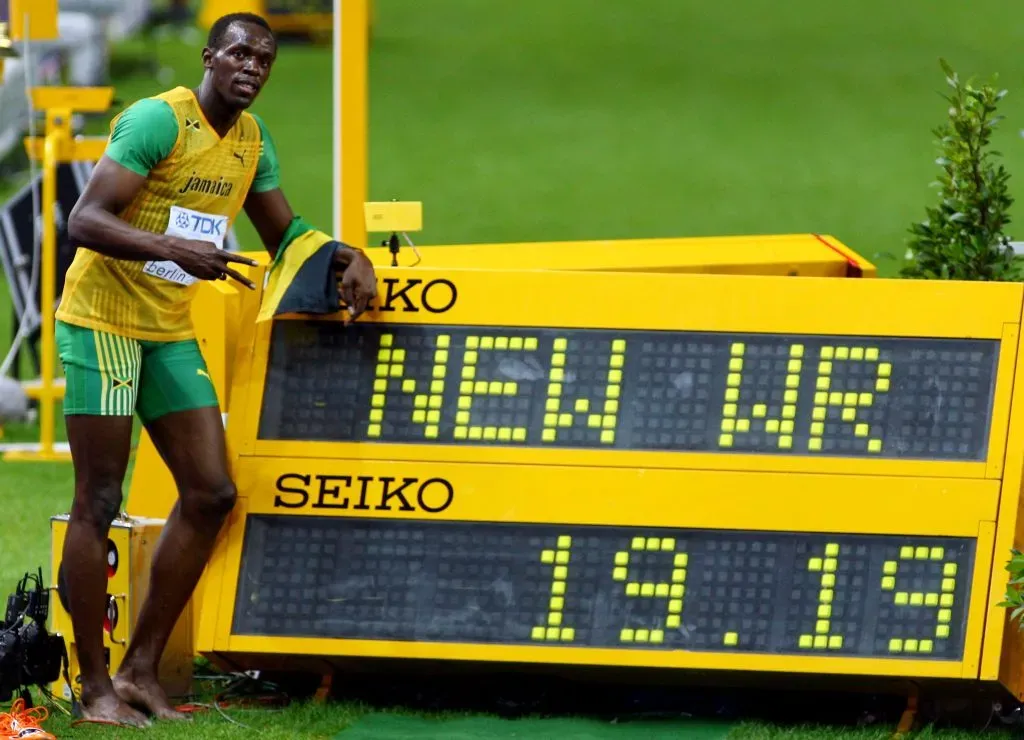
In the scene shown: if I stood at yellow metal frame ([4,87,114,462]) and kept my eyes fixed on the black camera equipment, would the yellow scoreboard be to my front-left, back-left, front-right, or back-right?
front-left

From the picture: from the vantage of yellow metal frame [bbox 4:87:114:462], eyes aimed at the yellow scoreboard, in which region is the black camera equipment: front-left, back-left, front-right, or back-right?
front-right

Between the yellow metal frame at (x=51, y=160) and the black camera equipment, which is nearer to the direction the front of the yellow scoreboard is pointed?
the black camera equipment

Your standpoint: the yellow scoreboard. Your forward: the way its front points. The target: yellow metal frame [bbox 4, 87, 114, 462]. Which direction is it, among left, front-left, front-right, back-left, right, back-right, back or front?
back-right

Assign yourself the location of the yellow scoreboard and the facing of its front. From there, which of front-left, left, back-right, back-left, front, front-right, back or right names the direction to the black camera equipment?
right

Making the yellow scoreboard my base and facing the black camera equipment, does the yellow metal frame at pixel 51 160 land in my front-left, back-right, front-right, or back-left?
front-right

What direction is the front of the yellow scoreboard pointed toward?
toward the camera
